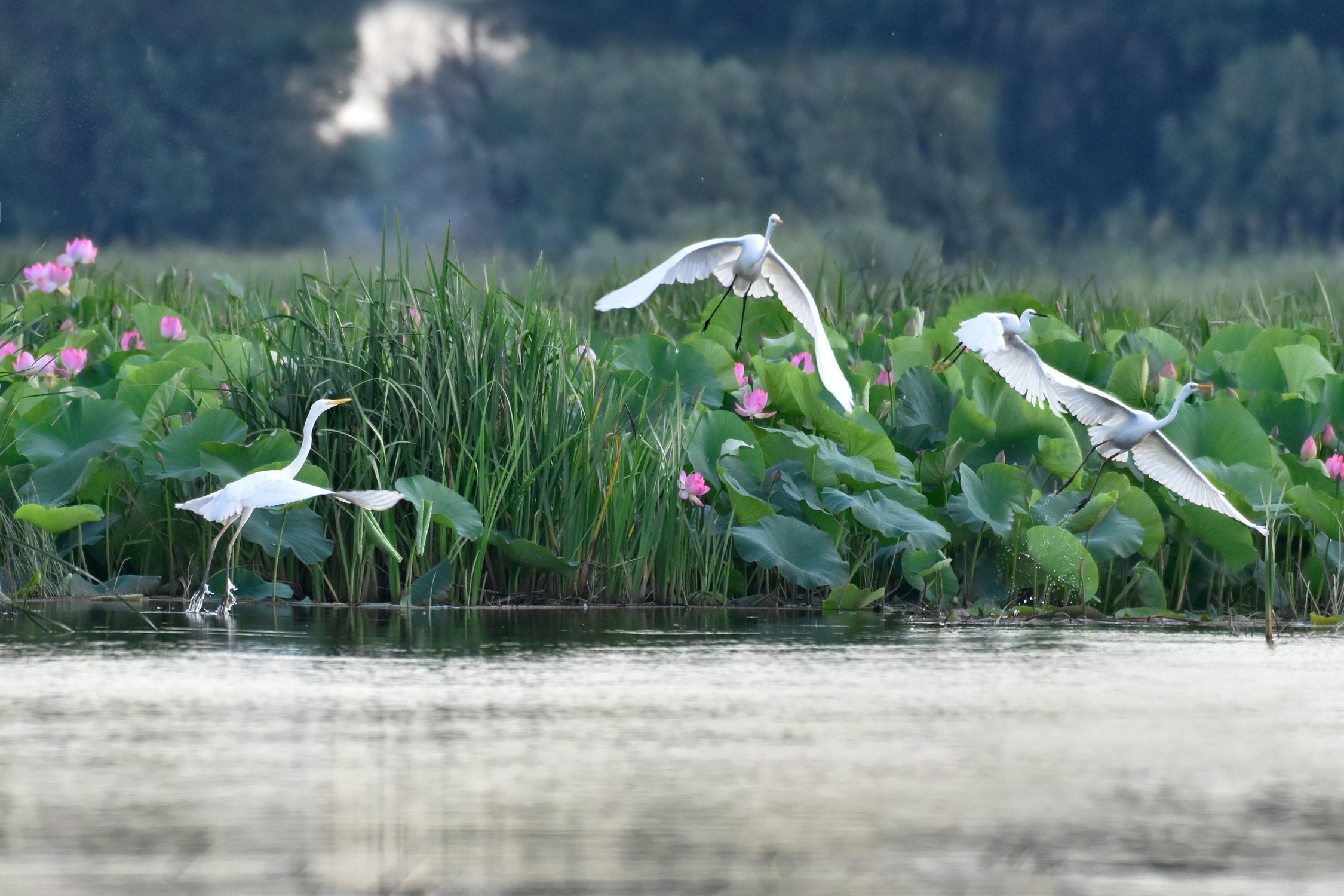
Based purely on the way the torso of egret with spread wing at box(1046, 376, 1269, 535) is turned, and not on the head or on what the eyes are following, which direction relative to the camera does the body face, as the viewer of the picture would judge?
to the viewer's right

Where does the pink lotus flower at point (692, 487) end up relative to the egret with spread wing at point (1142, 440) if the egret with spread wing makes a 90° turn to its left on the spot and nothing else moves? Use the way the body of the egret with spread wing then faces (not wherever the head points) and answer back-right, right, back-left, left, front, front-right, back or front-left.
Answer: left

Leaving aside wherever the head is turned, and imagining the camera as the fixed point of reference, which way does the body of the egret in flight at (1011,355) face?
to the viewer's right

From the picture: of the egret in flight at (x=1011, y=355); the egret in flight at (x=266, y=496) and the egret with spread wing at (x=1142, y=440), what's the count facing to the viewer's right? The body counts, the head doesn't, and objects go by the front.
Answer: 3

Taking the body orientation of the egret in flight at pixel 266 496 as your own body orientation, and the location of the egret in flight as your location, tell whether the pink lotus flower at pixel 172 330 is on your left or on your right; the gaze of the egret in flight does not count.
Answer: on your left

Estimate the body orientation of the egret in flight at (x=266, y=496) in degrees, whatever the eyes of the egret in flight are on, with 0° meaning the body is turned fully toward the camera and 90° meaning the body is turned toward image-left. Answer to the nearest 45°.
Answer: approximately 270°
